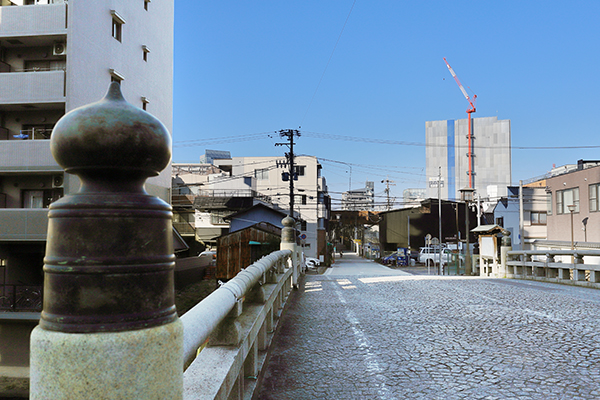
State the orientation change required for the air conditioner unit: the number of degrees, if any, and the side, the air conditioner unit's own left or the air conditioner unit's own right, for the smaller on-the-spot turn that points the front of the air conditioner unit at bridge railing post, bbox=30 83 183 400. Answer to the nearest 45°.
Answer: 0° — it already faces it

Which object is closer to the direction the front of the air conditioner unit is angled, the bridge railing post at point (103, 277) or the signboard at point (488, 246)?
the bridge railing post

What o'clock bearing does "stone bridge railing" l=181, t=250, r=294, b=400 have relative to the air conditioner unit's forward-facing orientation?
The stone bridge railing is roughly at 12 o'clock from the air conditioner unit.

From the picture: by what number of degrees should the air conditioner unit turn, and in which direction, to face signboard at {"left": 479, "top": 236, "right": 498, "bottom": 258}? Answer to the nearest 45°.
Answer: approximately 90° to its left

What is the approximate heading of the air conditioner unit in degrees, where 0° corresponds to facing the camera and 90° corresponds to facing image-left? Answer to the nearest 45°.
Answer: approximately 0°

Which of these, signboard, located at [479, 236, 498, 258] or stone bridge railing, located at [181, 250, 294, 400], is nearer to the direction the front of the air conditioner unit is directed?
the stone bridge railing
